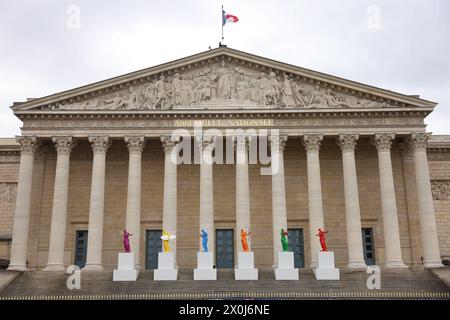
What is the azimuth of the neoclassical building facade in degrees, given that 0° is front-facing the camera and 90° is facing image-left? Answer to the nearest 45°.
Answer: approximately 0°
